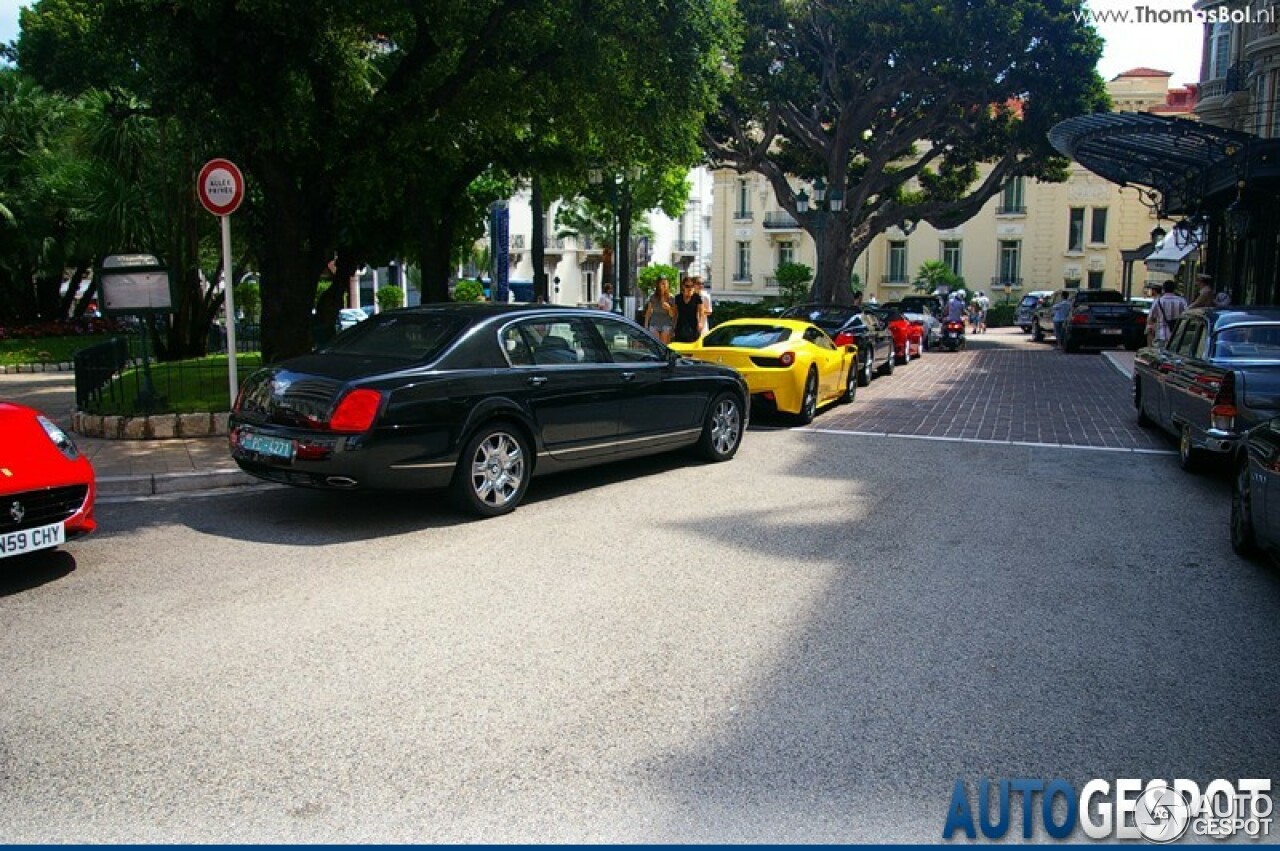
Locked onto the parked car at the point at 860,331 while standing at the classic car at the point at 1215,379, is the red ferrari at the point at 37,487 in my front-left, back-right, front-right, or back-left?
back-left

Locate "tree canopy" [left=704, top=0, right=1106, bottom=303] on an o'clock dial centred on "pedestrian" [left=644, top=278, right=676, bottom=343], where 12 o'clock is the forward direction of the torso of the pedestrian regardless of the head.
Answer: The tree canopy is roughly at 7 o'clock from the pedestrian.

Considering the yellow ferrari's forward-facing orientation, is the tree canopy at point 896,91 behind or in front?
in front

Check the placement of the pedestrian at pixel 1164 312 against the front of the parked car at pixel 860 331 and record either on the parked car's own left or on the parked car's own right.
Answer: on the parked car's own right

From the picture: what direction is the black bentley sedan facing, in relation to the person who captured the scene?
facing away from the viewer and to the right of the viewer

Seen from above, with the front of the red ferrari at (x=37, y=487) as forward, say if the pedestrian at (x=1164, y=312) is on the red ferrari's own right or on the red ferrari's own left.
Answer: on the red ferrari's own left

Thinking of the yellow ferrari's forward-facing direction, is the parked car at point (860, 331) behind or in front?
in front

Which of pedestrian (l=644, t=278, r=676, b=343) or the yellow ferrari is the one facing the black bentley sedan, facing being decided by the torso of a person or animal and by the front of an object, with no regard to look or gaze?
the pedestrian

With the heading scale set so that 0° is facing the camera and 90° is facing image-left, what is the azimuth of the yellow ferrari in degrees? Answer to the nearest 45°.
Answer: approximately 225°

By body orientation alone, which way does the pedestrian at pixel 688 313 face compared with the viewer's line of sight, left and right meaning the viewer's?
facing the viewer

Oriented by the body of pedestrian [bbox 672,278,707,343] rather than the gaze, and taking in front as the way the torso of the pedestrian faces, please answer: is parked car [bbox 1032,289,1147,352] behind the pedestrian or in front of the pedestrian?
behind

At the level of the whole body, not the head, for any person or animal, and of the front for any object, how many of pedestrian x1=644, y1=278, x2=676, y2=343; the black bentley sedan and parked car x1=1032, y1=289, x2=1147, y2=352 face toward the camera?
1

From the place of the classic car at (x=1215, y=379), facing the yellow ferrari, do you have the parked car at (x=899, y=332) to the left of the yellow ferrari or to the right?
right

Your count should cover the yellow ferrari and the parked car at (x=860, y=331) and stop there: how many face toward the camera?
0
